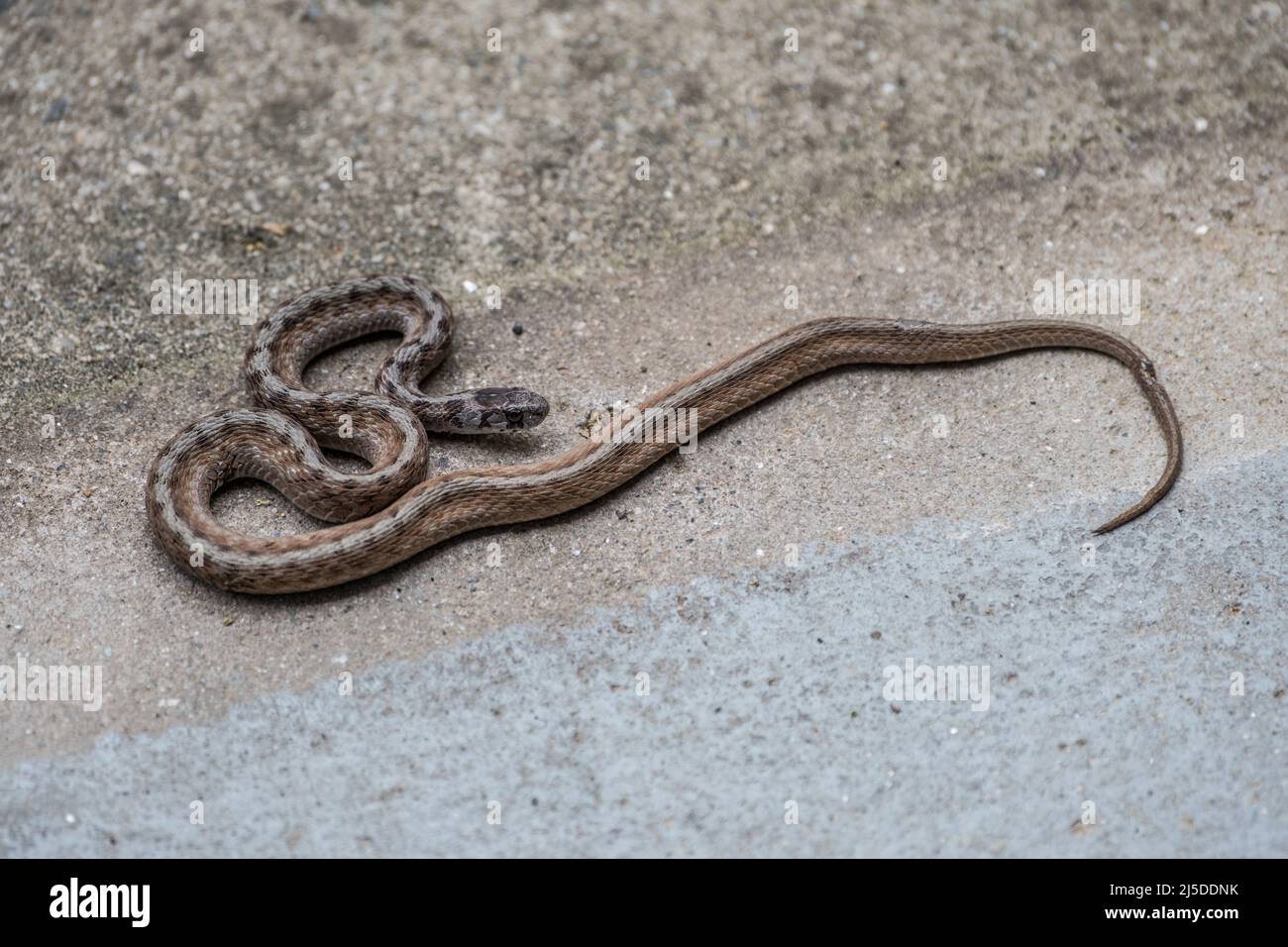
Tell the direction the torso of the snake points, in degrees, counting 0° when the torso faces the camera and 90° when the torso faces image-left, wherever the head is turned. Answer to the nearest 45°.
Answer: approximately 270°
